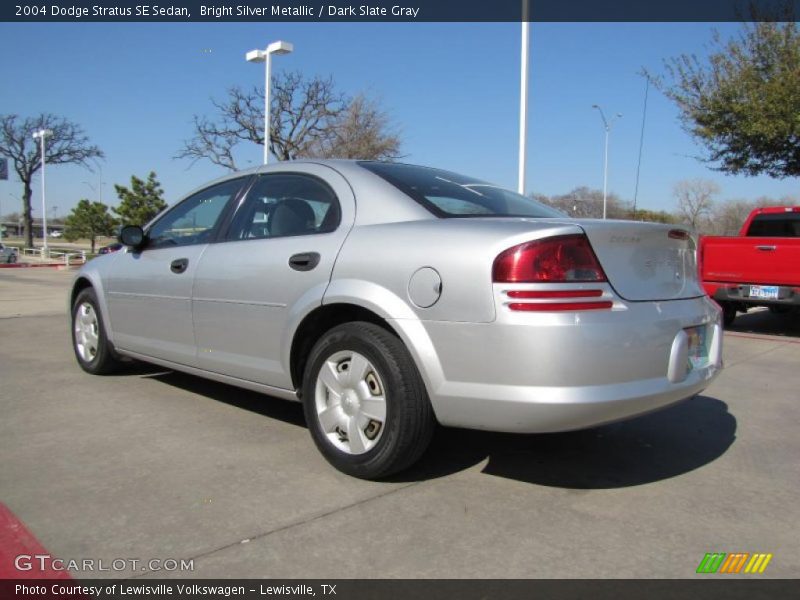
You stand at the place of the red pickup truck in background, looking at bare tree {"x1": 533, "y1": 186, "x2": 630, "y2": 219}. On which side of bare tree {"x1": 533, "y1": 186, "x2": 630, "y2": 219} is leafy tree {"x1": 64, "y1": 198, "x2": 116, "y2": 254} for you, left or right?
left

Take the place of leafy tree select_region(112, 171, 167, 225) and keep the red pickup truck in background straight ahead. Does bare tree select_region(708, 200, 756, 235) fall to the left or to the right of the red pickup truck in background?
left

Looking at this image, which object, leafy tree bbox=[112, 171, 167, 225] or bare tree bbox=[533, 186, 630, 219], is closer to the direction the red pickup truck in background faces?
the bare tree

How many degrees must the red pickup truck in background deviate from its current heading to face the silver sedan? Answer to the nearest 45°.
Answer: approximately 180°

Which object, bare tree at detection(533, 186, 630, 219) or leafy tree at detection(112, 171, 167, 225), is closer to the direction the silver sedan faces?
the leafy tree

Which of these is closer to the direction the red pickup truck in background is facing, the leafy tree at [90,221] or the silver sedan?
the leafy tree

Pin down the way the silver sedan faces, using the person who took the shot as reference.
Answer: facing away from the viewer and to the left of the viewer

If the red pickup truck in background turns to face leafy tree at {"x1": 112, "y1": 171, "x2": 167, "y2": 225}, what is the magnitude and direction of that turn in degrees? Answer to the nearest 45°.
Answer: approximately 45° to its left

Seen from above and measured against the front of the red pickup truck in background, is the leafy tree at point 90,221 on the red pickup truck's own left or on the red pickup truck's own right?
on the red pickup truck's own left

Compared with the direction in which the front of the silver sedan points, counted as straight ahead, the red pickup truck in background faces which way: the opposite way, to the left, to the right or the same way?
to the right

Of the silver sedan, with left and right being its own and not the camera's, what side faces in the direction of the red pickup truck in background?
right

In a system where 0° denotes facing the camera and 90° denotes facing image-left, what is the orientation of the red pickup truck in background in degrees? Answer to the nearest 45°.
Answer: approximately 180°

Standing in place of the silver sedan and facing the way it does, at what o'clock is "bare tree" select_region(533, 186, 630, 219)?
The bare tree is roughly at 2 o'clock from the silver sedan.
